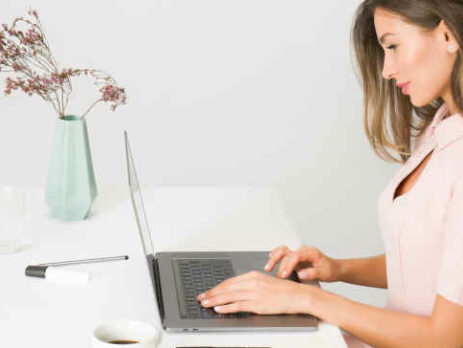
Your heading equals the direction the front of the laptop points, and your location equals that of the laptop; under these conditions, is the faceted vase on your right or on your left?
on your left

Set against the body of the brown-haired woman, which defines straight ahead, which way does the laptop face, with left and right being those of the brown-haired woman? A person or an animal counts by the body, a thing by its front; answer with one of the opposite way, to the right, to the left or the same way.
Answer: the opposite way

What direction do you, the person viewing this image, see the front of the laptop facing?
facing to the right of the viewer

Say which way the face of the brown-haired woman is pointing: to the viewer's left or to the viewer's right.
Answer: to the viewer's left

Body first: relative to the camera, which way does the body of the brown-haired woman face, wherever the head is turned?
to the viewer's left

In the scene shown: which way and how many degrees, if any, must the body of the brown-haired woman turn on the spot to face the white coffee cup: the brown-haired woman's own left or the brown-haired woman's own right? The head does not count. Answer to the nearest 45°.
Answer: approximately 45° to the brown-haired woman's own left

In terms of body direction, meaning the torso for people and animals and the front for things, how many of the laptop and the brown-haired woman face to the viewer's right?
1
